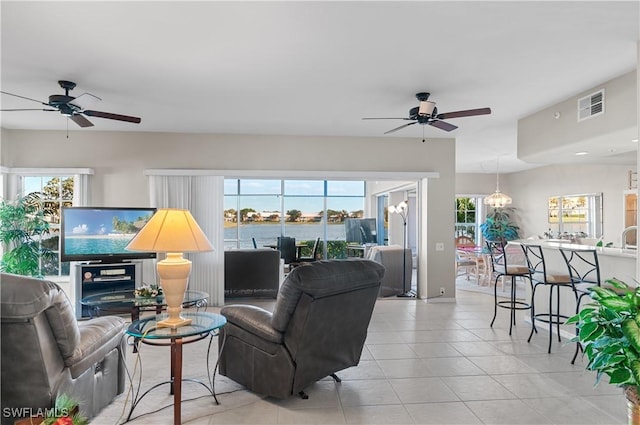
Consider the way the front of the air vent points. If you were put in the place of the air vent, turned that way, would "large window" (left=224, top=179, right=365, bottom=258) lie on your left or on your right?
on your right

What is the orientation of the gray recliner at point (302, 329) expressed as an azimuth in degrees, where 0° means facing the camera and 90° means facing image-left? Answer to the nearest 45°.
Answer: approximately 135°

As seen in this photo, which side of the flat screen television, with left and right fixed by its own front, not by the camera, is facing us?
front

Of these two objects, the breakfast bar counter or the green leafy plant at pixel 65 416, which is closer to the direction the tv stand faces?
the green leafy plant

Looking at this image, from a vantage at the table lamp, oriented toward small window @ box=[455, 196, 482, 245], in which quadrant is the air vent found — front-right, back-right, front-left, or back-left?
front-right

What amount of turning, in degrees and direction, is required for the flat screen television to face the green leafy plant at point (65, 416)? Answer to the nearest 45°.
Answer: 0° — it already faces it

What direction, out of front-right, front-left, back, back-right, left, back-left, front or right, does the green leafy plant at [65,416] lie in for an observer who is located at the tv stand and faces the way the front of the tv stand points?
front

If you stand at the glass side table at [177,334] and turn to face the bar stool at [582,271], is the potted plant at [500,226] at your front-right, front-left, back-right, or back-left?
front-left

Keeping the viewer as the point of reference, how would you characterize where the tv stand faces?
facing the viewer

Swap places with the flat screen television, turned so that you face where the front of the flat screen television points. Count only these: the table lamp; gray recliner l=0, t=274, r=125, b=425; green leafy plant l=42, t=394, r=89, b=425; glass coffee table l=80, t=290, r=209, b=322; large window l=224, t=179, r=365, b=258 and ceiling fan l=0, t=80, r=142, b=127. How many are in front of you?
5

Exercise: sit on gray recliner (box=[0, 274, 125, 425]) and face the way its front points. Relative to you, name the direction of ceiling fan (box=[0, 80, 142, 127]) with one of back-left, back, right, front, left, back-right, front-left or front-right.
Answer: front-left

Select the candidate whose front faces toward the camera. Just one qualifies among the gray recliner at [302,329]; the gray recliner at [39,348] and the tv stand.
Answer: the tv stand

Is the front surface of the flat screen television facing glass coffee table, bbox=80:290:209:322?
yes
